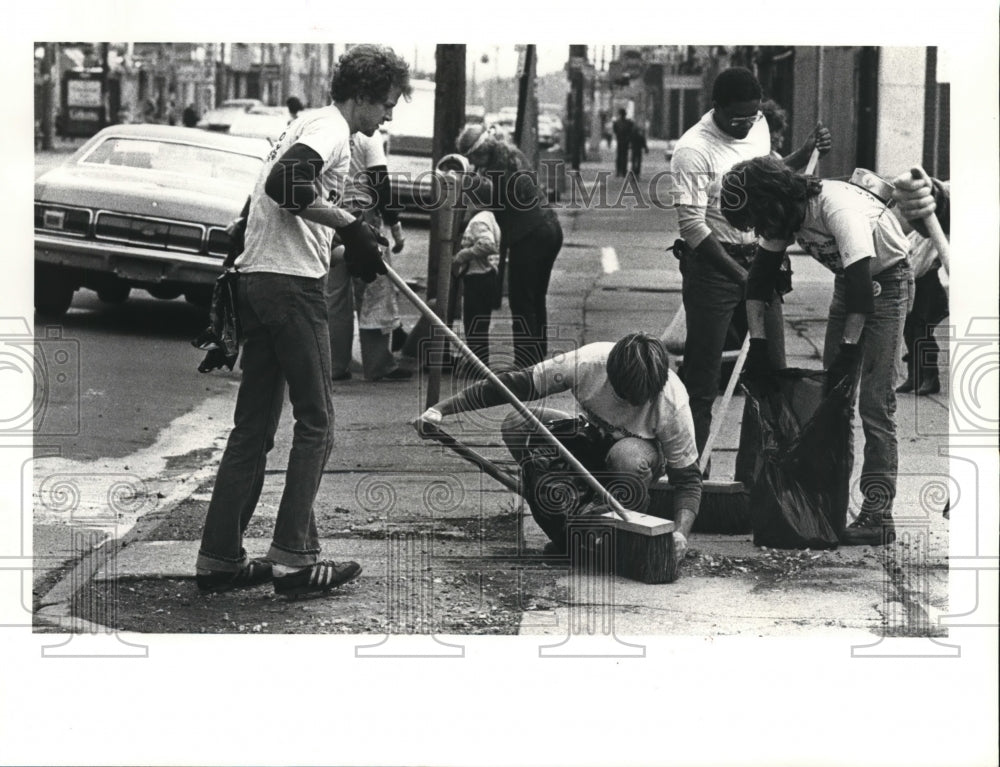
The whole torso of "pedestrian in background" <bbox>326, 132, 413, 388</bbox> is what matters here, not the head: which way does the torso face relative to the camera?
to the viewer's right

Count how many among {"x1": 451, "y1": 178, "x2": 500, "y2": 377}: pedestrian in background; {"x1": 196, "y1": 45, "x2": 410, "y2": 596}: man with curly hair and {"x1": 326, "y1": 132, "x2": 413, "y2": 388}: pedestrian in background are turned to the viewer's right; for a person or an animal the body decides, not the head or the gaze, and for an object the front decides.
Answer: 2

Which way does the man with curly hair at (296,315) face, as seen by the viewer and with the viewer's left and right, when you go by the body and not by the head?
facing to the right of the viewer

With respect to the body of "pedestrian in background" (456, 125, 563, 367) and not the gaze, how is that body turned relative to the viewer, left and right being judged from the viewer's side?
facing to the left of the viewer

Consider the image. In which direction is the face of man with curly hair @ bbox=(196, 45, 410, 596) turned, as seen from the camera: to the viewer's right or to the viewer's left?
to the viewer's right
